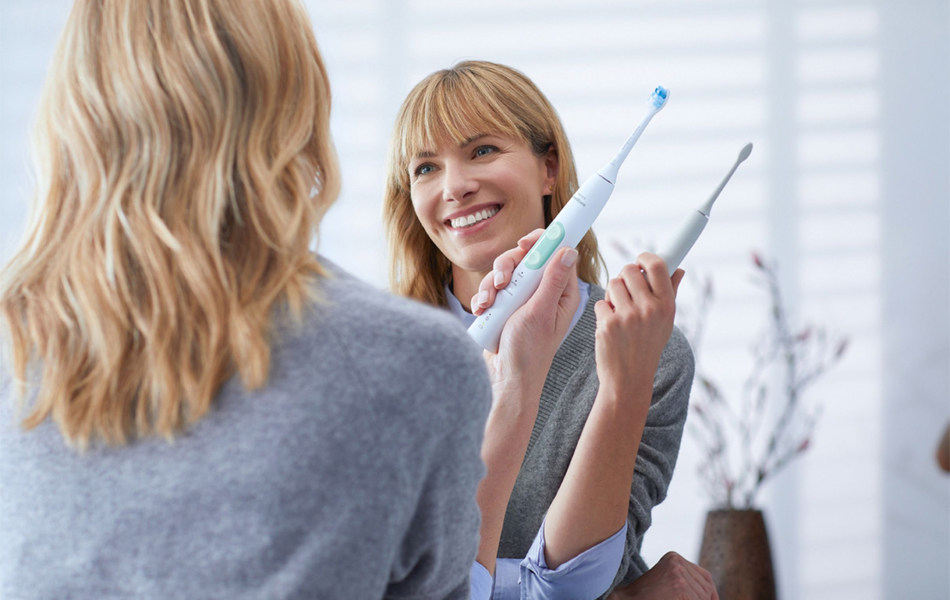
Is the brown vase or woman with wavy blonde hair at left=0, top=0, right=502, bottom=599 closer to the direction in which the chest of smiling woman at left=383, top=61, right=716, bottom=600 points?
the woman with wavy blonde hair

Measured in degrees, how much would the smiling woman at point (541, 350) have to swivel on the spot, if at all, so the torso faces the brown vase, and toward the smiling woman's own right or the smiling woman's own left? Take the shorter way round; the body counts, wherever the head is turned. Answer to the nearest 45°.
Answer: approximately 180°

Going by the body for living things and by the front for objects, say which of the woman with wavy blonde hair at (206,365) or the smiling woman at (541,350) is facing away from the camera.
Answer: the woman with wavy blonde hair

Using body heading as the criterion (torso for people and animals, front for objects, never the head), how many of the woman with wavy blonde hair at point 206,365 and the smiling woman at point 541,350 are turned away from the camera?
1

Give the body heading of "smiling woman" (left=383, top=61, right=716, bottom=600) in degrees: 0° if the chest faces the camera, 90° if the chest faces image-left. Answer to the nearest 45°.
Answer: approximately 45°

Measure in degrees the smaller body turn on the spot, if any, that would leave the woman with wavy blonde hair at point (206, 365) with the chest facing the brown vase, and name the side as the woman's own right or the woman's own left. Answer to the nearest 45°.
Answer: approximately 45° to the woman's own right

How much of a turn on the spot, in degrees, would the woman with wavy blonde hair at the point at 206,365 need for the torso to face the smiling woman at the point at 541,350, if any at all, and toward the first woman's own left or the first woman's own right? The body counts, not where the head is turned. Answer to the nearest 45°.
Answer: approximately 45° to the first woman's own right

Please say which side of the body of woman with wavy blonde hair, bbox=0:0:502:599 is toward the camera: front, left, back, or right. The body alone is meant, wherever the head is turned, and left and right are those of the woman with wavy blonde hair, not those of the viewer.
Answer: back

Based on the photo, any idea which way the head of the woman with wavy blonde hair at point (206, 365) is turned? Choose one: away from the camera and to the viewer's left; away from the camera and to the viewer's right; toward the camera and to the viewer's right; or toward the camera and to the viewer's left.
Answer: away from the camera and to the viewer's right
